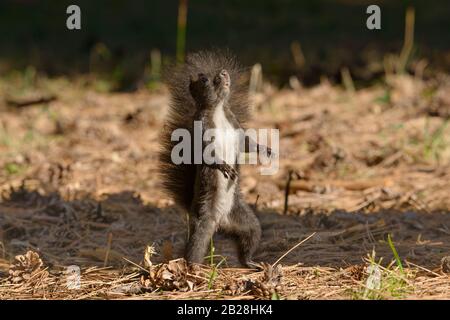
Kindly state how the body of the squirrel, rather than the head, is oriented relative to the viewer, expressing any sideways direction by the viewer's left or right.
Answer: facing the viewer and to the right of the viewer

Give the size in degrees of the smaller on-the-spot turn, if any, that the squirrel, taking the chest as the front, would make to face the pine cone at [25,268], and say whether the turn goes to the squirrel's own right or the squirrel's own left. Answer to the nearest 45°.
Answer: approximately 135° to the squirrel's own right
